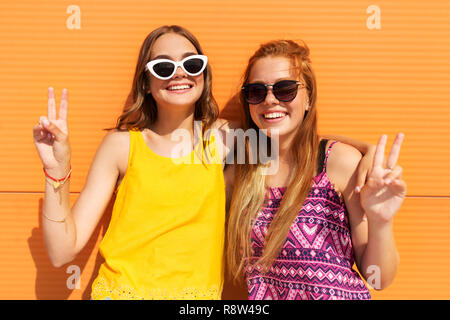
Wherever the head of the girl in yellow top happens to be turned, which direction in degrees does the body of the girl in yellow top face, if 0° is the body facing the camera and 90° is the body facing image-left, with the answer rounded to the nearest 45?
approximately 0°
